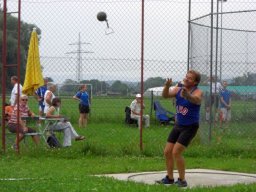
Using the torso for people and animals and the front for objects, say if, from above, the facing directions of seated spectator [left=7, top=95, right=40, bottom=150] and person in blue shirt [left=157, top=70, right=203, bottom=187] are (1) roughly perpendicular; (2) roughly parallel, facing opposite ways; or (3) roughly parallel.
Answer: roughly perpendicular

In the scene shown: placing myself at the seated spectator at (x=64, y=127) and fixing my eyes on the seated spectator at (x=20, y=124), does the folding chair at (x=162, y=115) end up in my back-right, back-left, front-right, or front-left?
back-right

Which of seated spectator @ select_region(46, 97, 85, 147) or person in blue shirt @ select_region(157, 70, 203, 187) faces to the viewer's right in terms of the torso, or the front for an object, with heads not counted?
the seated spectator

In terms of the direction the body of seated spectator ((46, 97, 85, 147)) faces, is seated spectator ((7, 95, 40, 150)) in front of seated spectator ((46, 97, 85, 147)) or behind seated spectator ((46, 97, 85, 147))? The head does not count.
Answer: behind

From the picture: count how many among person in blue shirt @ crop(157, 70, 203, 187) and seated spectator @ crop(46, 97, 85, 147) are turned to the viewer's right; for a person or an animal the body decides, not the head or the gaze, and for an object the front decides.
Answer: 1

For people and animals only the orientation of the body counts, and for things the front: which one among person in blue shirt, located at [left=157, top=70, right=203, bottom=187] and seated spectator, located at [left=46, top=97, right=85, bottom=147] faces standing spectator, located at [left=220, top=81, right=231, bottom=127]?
the seated spectator

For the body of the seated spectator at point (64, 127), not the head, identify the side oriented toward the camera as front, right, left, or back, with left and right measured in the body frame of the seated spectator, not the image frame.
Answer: right

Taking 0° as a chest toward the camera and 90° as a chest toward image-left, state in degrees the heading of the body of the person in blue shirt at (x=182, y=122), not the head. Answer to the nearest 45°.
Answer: approximately 45°

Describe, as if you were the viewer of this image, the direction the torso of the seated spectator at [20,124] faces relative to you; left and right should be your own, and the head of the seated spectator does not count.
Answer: facing the viewer and to the right of the viewer

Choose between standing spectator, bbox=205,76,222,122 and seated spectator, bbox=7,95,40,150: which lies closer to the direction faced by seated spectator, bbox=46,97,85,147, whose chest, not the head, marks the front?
the standing spectator

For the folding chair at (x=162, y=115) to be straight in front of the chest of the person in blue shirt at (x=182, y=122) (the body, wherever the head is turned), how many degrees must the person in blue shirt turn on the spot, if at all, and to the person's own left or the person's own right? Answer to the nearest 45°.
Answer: approximately 135° to the person's own right
